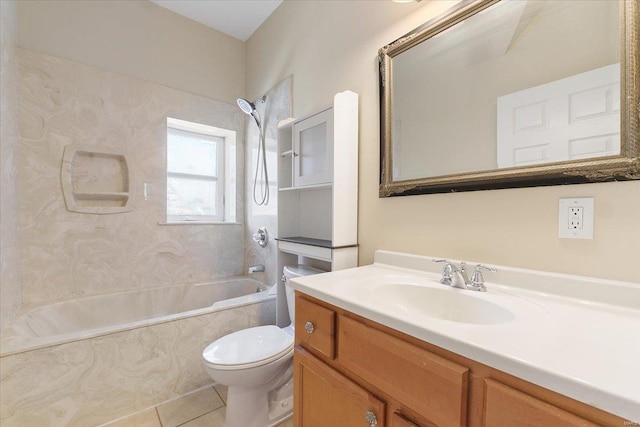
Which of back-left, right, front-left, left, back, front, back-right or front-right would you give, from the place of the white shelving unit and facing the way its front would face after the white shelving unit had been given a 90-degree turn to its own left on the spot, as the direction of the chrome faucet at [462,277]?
front

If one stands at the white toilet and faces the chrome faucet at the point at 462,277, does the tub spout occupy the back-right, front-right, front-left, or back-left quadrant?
back-left

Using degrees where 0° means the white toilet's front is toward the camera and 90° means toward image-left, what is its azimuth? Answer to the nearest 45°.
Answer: approximately 45°

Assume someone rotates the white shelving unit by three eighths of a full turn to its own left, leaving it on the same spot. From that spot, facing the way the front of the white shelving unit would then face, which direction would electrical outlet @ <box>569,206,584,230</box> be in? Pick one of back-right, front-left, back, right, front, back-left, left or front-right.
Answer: front-right

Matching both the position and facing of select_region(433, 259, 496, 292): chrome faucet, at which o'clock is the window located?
The window is roughly at 2 o'clock from the chrome faucet.

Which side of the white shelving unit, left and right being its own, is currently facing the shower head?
right

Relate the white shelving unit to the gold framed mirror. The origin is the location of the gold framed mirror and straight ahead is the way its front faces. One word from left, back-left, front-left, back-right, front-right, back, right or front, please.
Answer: front-right

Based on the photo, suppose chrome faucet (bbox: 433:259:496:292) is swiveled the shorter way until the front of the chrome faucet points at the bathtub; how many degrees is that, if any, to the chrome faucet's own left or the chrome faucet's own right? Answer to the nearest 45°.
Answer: approximately 45° to the chrome faucet's own right

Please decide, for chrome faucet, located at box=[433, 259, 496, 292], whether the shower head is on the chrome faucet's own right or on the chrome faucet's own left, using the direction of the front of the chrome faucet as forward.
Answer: on the chrome faucet's own right

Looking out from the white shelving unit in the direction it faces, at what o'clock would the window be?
The window is roughly at 3 o'clock from the white shelving unit.

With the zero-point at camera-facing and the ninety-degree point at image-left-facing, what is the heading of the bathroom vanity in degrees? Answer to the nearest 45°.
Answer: approximately 45°

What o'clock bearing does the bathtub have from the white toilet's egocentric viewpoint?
The bathtub is roughly at 2 o'clock from the white toilet.

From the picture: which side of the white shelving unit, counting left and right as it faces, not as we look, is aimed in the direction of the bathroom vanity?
left

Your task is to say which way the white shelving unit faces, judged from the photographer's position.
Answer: facing the viewer and to the left of the viewer

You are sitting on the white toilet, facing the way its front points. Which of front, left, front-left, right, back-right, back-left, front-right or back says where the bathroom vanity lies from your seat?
left
